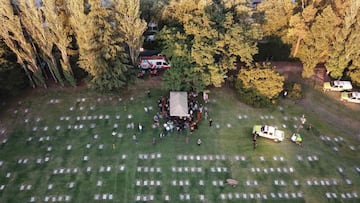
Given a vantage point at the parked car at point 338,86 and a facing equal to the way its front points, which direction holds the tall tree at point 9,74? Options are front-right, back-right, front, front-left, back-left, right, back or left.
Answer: front-left

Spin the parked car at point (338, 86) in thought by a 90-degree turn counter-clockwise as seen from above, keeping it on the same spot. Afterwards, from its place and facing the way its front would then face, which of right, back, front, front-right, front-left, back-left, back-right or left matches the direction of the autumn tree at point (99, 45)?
front-right

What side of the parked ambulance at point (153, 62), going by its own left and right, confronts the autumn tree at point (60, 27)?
back

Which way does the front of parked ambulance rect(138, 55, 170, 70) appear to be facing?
to the viewer's right

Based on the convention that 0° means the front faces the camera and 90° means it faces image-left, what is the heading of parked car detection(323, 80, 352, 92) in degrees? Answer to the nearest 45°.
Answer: approximately 90°

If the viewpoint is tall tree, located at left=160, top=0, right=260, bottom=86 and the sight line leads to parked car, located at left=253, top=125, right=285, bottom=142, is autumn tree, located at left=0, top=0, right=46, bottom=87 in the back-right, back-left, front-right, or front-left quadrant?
back-right

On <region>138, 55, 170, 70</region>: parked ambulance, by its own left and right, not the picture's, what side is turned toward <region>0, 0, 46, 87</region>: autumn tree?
back

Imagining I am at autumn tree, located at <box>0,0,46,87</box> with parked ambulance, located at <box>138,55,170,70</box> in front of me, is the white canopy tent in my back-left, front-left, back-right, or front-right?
front-right

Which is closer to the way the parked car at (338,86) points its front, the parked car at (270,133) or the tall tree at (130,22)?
the tall tree

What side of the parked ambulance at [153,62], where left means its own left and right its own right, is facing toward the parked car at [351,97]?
front

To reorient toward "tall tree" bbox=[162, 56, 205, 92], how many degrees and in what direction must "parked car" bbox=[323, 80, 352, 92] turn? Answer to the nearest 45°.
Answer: approximately 45° to its left

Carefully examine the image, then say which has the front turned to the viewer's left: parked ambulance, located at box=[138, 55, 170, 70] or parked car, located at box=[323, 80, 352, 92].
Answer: parked car, located at box=[323, 80, 352, 92]

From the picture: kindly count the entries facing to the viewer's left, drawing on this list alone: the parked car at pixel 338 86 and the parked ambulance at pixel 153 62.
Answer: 1
